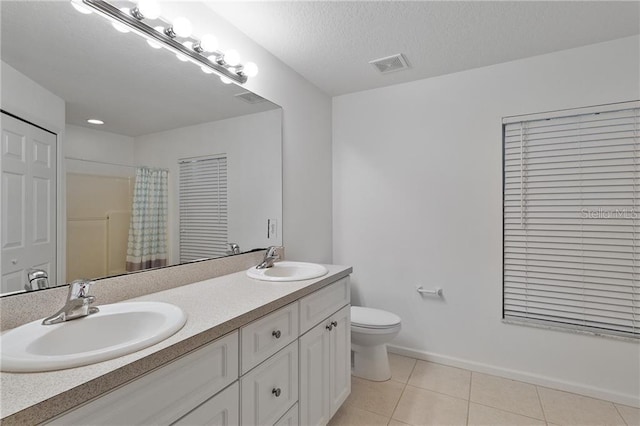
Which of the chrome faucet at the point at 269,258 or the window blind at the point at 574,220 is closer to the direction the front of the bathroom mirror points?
the window blind

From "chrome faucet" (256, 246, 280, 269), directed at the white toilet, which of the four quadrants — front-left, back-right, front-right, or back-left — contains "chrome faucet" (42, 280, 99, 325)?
back-right

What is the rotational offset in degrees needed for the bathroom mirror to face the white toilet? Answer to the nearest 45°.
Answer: approximately 45° to its left

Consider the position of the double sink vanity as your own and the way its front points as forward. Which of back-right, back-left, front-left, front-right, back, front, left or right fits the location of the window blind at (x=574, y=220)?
front-left

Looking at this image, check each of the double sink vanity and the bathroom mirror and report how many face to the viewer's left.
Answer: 0

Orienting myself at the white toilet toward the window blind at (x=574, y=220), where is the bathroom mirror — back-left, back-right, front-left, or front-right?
back-right

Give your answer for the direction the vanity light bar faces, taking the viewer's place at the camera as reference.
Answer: facing the viewer and to the right of the viewer
